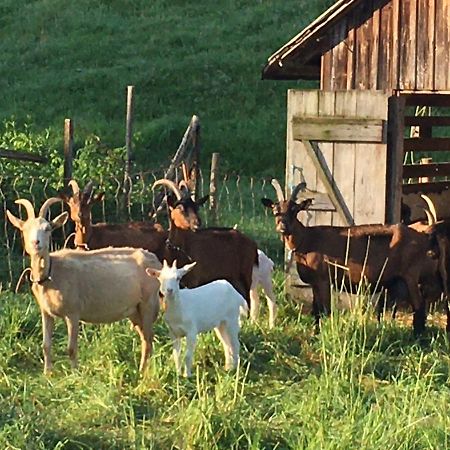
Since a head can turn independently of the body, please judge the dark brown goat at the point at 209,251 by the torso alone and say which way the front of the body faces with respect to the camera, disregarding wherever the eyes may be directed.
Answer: to the viewer's left

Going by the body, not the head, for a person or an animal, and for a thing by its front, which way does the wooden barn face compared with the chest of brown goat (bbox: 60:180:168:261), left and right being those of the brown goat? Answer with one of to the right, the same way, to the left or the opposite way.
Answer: to the left

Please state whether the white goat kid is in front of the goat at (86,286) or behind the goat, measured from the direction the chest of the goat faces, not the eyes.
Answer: behind

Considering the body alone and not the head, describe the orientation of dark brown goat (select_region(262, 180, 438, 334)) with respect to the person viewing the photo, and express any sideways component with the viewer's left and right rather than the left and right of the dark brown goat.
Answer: facing to the left of the viewer

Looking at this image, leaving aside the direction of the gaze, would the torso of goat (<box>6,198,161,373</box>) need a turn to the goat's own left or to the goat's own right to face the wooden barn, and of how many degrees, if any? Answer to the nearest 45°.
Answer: approximately 135° to the goat's own right

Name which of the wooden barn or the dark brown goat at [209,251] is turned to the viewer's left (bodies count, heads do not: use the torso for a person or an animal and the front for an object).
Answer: the dark brown goat

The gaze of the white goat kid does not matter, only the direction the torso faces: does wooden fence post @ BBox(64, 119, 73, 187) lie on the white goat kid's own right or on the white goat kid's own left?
on the white goat kid's own right

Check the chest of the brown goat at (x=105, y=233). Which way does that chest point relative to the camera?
to the viewer's left

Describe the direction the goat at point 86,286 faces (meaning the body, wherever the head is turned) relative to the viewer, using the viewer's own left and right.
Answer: facing to the left of the viewer

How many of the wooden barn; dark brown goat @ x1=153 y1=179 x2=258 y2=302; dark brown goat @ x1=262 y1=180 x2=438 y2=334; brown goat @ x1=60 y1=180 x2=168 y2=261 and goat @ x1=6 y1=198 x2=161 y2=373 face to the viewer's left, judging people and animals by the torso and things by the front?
4

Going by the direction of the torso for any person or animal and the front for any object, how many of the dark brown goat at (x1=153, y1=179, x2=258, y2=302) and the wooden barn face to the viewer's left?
1
